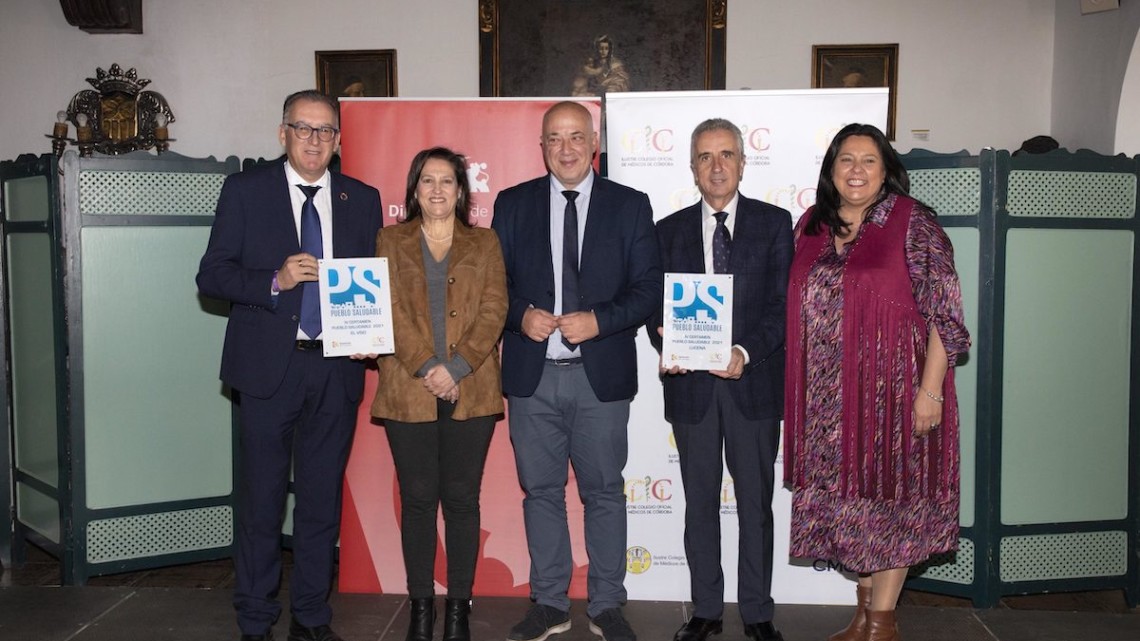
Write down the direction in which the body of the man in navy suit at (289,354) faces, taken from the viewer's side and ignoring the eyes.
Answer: toward the camera

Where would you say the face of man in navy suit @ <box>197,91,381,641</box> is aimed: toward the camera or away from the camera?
toward the camera

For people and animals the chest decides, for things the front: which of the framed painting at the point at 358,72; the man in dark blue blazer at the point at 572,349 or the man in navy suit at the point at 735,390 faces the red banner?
the framed painting

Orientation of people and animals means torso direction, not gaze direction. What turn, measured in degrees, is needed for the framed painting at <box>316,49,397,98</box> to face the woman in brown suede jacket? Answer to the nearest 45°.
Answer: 0° — it already faces them

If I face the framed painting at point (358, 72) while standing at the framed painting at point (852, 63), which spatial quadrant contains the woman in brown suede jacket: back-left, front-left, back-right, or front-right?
front-left

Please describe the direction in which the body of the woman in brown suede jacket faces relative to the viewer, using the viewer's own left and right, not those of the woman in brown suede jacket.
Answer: facing the viewer

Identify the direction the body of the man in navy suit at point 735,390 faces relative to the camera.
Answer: toward the camera

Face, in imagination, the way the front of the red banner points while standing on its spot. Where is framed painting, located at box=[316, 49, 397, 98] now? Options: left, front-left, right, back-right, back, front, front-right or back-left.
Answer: back

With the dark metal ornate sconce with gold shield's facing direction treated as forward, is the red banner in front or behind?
in front

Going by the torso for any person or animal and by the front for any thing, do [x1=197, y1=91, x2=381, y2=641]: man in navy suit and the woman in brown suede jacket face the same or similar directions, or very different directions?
same or similar directions

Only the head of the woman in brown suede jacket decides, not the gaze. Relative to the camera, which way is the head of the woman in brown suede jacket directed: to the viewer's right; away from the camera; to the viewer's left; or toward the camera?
toward the camera

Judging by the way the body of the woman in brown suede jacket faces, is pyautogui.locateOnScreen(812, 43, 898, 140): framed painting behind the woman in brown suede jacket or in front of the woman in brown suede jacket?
behind

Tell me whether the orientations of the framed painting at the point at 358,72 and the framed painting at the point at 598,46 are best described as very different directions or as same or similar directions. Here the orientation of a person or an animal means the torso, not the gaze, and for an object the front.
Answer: same or similar directions

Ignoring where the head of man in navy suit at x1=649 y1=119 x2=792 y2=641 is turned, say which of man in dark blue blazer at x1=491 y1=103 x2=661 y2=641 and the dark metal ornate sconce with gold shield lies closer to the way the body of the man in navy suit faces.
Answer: the man in dark blue blazer
